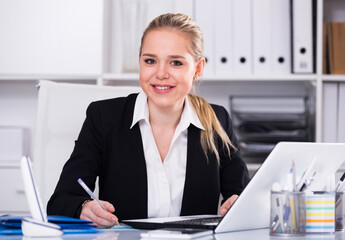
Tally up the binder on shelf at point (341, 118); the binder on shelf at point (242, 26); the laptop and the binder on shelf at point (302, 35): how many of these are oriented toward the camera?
3

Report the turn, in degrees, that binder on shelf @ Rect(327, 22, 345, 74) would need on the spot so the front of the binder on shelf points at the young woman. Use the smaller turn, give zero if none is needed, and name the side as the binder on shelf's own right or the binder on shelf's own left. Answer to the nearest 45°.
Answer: approximately 45° to the binder on shelf's own right

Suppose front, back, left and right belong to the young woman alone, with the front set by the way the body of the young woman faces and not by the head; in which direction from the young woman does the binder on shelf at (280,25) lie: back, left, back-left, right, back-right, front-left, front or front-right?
back-left

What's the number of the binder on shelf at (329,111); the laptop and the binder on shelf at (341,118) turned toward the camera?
2

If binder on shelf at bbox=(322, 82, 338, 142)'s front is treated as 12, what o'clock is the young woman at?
The young woman is roughly at 1 o'clock from the binder on shelf.
